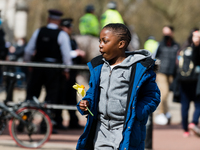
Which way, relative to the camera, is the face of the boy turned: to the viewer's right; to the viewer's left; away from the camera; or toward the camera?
to the viewer's left

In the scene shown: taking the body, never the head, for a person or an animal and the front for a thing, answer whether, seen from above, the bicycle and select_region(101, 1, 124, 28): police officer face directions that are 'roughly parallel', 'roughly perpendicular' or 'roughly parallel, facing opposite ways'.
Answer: roughly perpendicular

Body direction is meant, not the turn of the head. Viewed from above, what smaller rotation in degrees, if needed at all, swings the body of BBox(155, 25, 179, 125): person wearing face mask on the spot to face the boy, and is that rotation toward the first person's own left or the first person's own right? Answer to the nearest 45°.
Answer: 0° — they already face them

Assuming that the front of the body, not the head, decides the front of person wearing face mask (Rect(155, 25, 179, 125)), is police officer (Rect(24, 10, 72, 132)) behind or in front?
in front

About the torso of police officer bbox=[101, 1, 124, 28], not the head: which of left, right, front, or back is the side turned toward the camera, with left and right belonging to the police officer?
back

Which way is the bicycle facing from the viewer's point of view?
to the viewer's left

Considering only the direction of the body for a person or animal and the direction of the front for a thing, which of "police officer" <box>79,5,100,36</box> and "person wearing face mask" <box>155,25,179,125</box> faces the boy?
the person wearing face mask

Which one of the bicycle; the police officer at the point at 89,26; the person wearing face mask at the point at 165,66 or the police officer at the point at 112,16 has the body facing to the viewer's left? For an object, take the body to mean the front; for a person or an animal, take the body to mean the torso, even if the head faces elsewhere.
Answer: the bicycle

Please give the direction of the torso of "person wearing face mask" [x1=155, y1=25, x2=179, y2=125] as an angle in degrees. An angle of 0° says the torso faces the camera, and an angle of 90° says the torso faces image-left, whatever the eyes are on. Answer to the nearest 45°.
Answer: approximately 0°
